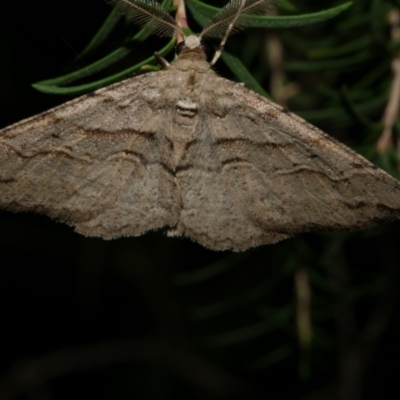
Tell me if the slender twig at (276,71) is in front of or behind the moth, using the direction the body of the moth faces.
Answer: in front

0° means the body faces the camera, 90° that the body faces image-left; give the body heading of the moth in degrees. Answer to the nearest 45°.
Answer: approximately 180°

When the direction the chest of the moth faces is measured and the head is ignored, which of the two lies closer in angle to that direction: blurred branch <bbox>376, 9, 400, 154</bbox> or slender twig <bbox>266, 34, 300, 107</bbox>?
the slender twig

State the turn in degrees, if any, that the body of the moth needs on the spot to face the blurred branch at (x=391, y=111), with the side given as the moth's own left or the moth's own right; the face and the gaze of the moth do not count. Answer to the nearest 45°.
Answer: approximately 90° to the moth's own right
